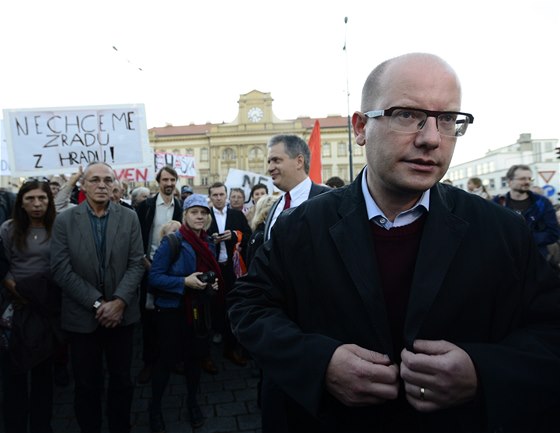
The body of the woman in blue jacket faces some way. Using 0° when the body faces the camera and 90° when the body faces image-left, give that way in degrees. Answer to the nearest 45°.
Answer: approximately 315°

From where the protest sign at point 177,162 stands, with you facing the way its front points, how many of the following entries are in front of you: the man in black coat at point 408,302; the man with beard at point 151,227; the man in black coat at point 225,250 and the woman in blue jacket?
4

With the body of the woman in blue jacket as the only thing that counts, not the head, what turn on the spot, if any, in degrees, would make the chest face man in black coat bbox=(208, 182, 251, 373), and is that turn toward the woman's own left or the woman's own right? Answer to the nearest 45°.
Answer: approximately 135° to the woman's own left

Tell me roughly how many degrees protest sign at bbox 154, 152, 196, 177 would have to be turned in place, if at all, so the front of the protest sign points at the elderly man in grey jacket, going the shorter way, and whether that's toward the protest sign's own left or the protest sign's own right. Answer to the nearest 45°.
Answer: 0° — it already faces them

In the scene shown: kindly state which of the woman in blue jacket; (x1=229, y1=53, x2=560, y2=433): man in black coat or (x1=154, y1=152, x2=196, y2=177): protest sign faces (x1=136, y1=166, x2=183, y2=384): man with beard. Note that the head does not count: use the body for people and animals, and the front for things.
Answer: the protest sign

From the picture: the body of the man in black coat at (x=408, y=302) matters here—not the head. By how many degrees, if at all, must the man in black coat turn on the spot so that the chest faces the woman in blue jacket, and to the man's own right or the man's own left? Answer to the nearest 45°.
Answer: approximately 135° to the man's own right

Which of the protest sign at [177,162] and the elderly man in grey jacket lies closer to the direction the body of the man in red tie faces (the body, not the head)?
the elderly man in grey jacket
